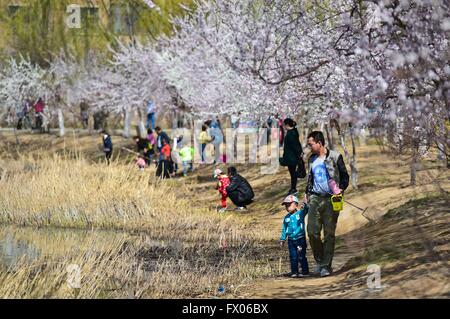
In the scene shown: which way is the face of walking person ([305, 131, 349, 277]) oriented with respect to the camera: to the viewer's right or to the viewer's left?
to the viewer's left
